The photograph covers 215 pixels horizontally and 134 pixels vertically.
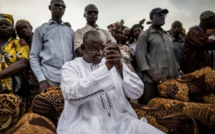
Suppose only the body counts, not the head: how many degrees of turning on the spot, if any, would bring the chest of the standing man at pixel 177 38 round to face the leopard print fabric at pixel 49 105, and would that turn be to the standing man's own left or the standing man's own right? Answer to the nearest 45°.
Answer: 0° — they already face it

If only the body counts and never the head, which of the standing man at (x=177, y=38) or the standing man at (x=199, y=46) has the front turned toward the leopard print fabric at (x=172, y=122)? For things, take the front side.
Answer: the standing man at (x=177, y=38)

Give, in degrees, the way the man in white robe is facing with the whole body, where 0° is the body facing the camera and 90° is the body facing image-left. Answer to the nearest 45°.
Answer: approximately 315°

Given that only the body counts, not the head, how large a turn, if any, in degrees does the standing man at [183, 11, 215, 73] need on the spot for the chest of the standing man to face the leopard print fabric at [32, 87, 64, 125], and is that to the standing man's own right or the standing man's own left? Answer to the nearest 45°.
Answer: approximately 135° to the standing man's own right

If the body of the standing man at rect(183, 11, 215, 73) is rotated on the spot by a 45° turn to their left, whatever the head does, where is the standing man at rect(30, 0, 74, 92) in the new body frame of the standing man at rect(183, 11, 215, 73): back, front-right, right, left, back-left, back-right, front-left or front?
back

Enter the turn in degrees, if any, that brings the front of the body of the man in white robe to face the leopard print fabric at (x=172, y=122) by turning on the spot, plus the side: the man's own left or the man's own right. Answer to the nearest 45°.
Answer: approximately 45° to the man's own left

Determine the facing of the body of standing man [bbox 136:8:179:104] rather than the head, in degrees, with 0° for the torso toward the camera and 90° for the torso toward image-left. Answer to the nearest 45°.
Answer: approximately 315°

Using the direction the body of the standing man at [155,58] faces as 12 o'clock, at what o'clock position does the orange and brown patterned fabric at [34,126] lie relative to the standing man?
The orange and brown patterned fabric is roughly at 2 o'clock from the standing man.
